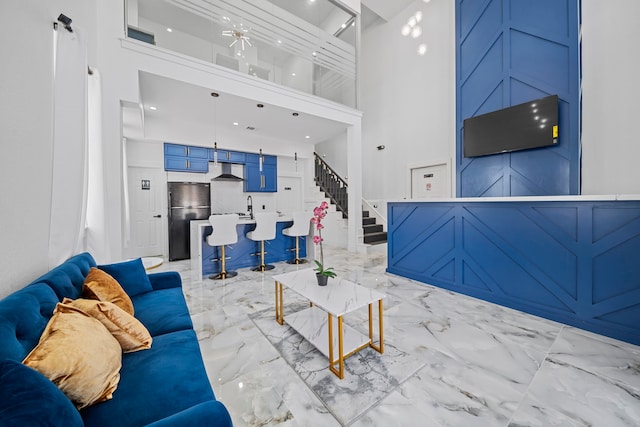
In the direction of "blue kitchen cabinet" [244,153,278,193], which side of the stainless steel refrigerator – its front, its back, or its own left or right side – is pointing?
left

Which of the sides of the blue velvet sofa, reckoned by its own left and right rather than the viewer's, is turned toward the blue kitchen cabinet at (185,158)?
left

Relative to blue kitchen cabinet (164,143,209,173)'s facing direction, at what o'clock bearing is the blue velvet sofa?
The blue velvet sofa is roughly at 12 o'clock from the blue kitchen cabinet.

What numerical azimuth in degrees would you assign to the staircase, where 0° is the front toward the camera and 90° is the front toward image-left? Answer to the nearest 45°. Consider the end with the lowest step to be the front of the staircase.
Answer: approximately 315°

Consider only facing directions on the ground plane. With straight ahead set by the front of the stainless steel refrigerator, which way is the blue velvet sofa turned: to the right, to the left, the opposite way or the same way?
to the left

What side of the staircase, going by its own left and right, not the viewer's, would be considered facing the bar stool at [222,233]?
right

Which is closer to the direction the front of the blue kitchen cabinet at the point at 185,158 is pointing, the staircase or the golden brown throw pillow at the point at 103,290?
the golden brown throw pillow

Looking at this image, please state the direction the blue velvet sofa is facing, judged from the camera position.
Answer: facing to the right of the viewer

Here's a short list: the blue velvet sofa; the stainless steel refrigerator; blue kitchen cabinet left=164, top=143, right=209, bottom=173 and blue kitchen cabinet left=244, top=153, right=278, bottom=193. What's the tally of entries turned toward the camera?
3

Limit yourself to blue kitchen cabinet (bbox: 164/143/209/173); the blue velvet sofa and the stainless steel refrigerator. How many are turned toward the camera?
2

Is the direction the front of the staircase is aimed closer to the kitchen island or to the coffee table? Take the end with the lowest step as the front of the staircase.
the coffee table

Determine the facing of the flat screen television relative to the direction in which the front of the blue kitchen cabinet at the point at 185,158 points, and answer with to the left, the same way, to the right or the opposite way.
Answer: to the right
